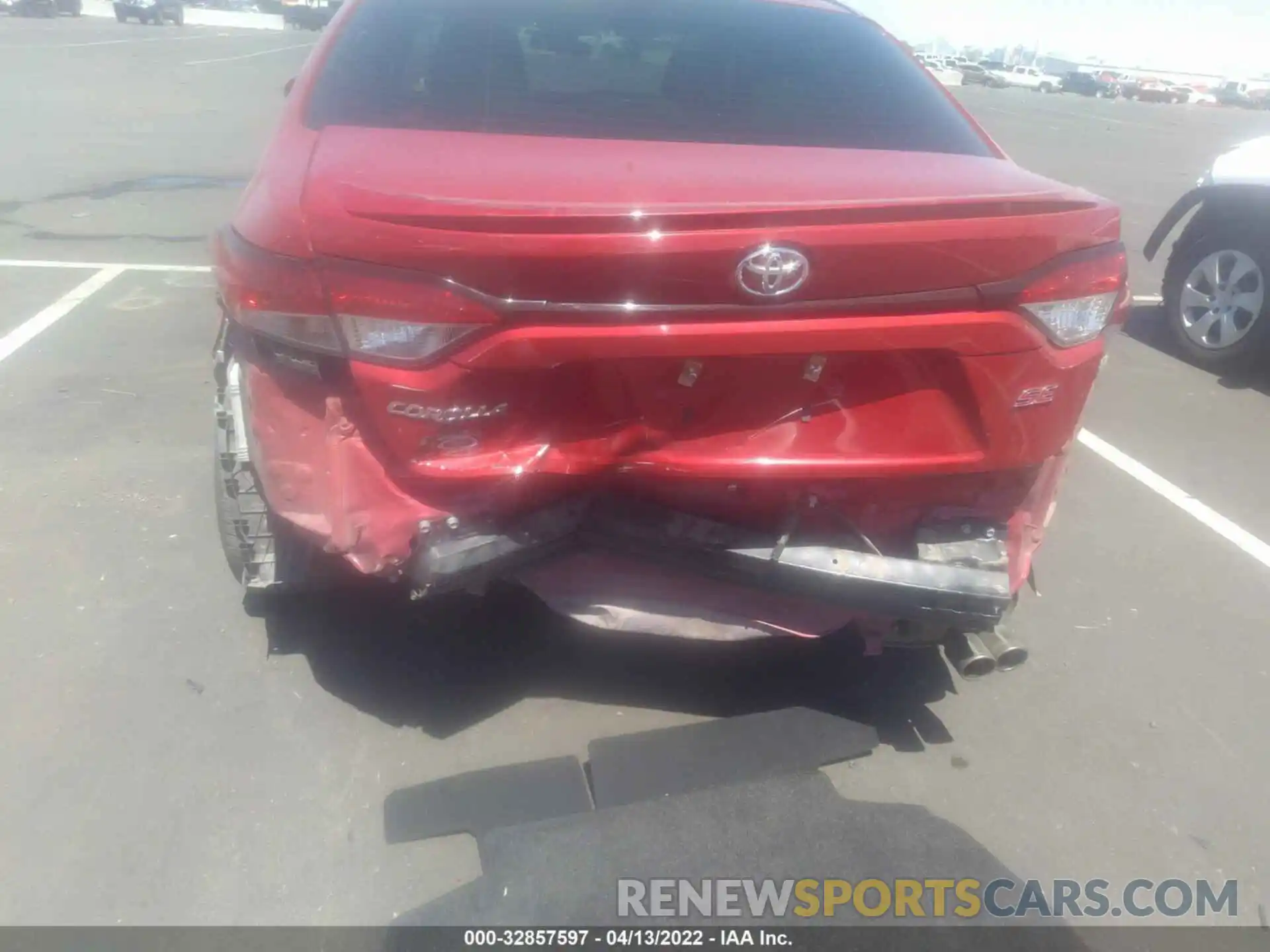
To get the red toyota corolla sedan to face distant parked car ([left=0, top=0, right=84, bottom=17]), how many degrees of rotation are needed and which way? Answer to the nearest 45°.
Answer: approximately 45° to its left

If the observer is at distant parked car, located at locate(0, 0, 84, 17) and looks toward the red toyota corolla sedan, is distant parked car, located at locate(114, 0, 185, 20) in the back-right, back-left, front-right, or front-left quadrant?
front-left

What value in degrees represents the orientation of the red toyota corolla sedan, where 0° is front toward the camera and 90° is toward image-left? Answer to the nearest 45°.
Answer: approximately 180°
